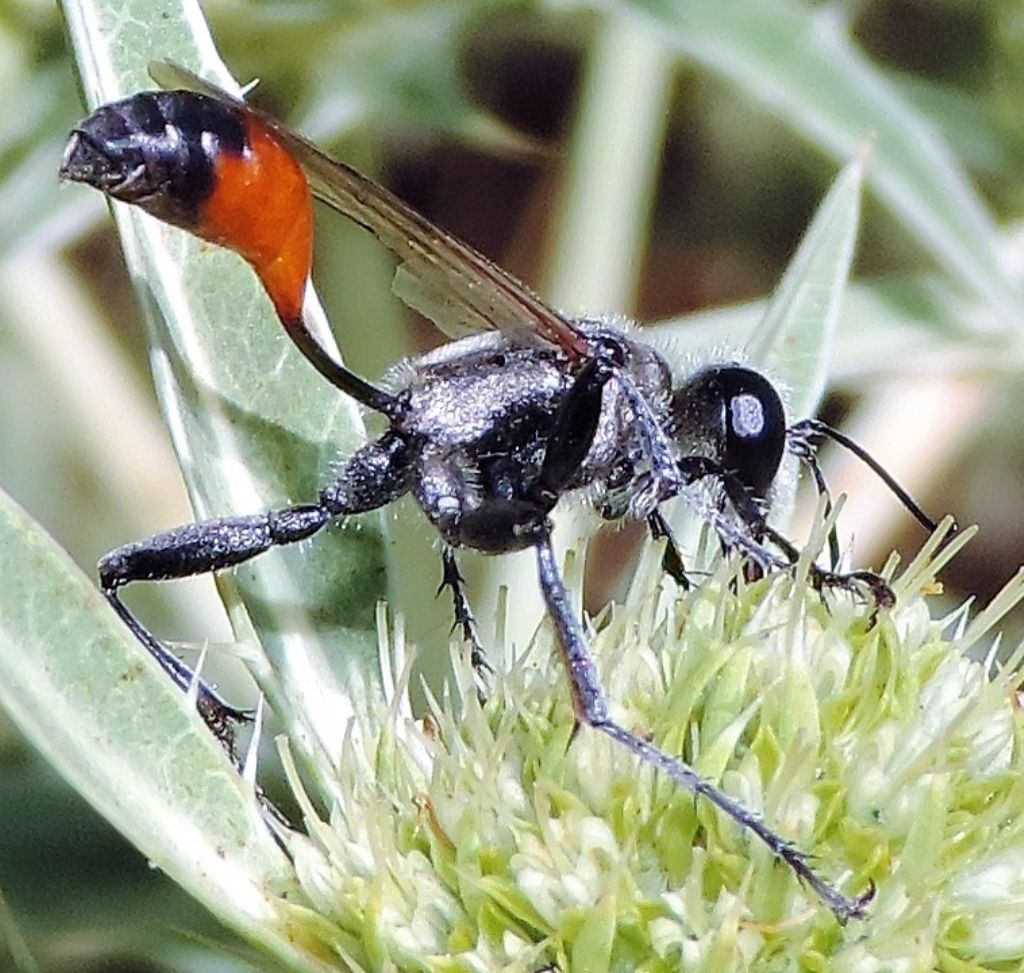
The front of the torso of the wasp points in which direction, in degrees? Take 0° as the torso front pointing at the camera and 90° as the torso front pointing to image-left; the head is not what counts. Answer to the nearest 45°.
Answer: approximately 270°

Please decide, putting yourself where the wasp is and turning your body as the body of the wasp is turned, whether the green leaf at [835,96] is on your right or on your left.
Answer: on your left
